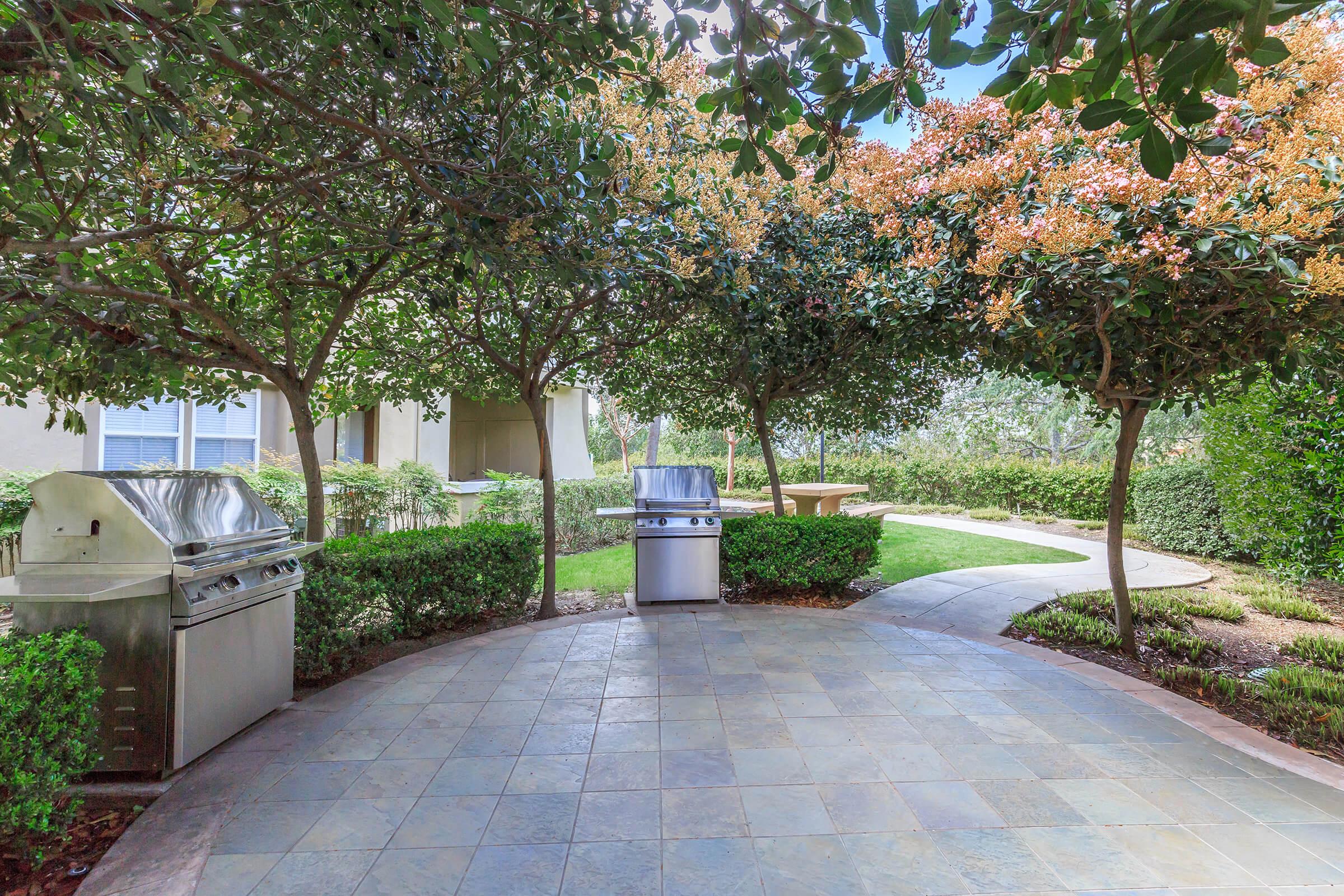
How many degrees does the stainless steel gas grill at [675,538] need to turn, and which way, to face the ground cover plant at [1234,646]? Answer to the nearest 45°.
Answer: approximately 90° to its left

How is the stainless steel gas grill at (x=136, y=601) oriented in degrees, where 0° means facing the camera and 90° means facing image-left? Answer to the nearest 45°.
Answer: approximately 315°

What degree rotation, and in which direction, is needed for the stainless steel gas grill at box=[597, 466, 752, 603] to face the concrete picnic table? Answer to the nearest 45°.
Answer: approximately 135° to its left

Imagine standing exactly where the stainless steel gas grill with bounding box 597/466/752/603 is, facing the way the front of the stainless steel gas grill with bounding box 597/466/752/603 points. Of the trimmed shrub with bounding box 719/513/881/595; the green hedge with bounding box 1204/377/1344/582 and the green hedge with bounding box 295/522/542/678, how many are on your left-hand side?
2

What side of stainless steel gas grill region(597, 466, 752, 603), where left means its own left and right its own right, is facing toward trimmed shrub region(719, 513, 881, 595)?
left

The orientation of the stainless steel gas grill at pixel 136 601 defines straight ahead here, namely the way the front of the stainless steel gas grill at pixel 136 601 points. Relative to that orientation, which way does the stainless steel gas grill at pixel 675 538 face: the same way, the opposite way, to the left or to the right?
to the right

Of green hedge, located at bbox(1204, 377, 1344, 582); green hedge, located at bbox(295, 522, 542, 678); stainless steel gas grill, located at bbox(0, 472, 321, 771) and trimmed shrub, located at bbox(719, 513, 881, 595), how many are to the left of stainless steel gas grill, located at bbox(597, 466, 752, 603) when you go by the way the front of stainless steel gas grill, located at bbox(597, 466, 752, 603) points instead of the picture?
2

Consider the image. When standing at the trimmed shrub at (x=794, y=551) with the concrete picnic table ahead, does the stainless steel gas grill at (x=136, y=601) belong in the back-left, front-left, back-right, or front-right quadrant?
back-left

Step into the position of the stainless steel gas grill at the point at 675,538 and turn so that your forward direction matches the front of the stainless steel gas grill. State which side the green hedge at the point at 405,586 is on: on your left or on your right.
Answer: on your right
